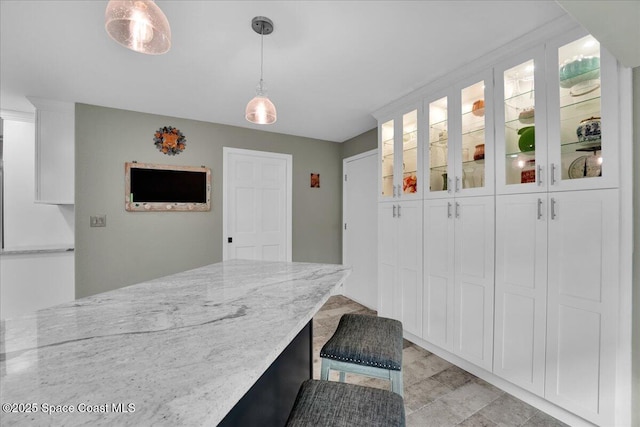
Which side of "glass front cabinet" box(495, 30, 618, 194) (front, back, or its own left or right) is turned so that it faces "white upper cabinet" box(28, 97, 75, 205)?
front

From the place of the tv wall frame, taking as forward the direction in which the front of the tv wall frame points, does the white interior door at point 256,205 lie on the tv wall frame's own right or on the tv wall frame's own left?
on the tv wall frame's own left

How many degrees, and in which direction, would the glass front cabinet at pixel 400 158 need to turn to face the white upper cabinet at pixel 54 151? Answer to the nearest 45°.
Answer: approximately 45° to its right

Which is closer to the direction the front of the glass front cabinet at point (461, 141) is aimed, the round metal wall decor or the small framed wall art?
the round metal wall decor

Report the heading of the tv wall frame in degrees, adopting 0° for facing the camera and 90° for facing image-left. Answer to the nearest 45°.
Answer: approximately 0°

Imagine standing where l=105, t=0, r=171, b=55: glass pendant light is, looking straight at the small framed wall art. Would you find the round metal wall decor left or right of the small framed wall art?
left

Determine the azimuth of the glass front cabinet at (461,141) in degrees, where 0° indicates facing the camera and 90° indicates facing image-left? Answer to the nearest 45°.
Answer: approximately 45°

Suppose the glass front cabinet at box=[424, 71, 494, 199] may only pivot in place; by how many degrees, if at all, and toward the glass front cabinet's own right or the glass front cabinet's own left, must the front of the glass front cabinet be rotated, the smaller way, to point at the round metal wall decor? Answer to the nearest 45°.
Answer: approximately 45° to the glass front cabinet's own right

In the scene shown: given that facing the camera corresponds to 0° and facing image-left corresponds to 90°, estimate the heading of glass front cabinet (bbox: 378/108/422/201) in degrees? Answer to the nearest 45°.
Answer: approximately 45°

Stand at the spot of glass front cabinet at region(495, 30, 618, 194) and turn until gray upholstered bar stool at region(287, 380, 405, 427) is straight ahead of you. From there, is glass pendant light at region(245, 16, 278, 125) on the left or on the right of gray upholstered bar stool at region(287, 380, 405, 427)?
right

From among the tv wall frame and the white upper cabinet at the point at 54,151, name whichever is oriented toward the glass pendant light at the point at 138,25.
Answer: the tv wall frame

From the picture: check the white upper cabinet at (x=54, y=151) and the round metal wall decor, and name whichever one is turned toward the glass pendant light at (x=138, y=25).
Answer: the round metal wall decor
